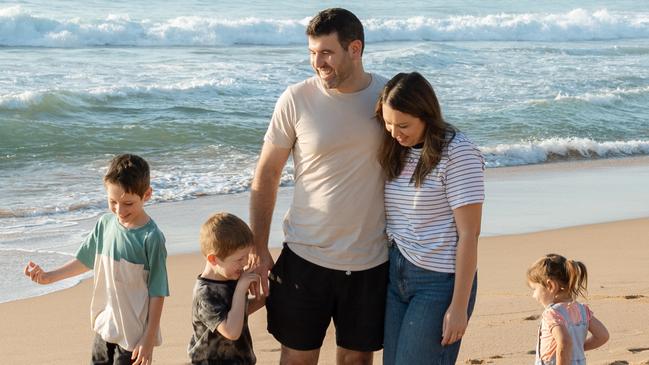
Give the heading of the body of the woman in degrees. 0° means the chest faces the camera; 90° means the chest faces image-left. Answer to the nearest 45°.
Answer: approximately 45°

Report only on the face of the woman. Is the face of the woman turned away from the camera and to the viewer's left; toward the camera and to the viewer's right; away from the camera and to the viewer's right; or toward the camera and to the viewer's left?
toward the camera and to the viewer's left

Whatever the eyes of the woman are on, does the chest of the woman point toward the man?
no
